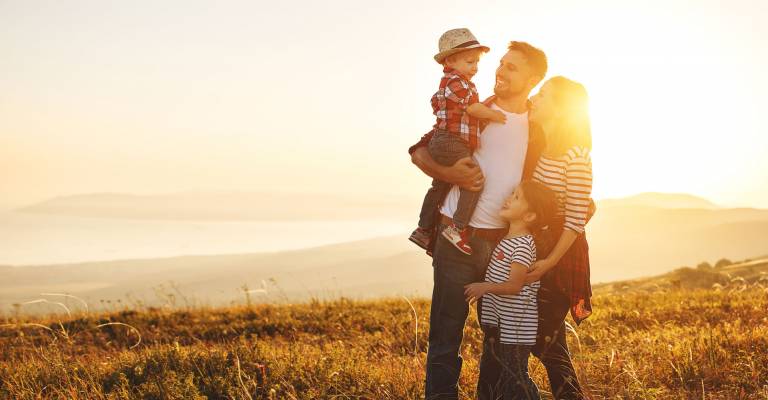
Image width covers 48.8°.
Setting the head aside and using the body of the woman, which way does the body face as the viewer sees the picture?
to the viewer's left

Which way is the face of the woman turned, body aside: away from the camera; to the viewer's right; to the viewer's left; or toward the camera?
to the viewer's left

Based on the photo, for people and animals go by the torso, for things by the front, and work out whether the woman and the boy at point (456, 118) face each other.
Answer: yes

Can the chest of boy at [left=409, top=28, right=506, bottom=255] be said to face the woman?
yes

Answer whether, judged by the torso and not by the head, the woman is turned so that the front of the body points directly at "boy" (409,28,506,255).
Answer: yes

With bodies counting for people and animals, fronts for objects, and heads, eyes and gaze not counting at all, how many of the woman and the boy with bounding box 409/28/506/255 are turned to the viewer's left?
1

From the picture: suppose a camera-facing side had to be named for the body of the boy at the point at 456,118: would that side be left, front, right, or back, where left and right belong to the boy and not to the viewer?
right

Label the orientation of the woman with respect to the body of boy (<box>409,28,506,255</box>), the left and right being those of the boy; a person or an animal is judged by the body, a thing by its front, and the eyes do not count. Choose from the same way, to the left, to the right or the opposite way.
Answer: the opposite way
